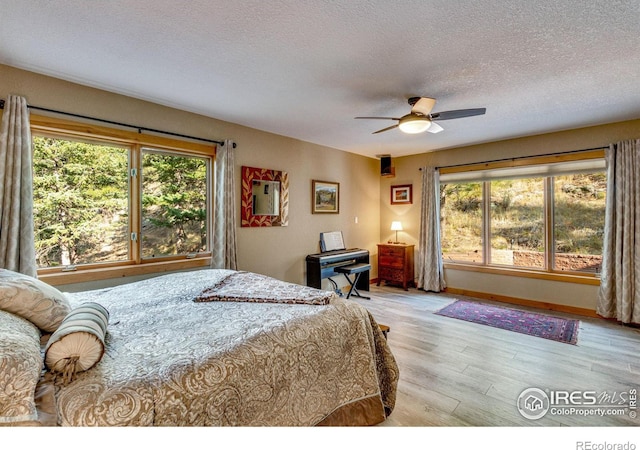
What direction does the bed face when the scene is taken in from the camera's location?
facing away from the viewer and to the right of the viewer

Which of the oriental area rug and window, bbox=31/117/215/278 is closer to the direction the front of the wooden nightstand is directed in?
the window

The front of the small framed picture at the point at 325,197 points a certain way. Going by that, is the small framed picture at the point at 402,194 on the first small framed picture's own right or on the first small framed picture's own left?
on the first small framed picture's own left

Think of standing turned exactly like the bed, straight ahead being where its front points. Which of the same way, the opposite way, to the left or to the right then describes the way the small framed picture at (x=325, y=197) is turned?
to the right

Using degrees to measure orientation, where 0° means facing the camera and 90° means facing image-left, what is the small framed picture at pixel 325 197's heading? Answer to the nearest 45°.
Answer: approximately 315°

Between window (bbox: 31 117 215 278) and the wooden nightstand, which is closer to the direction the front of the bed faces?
the wooden nightstand

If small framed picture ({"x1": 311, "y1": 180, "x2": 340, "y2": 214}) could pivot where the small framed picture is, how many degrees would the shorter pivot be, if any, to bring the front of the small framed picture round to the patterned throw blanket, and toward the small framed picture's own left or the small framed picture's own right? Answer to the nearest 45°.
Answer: approximately 45° to the small framed picture's own right

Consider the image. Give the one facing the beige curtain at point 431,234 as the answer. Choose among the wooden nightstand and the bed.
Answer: the bed

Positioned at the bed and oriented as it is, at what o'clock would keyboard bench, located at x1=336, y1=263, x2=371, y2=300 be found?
The keyboard bench is roughly at 12 o'clock from the bed.

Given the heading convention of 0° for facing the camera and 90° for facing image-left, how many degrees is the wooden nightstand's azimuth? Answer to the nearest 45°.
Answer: approximately 45°

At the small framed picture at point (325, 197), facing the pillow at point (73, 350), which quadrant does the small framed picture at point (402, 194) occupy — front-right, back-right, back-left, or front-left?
back-left
